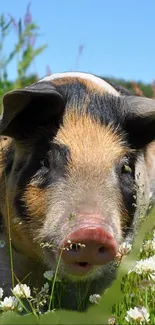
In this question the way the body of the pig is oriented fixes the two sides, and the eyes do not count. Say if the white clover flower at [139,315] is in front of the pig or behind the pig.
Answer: in front

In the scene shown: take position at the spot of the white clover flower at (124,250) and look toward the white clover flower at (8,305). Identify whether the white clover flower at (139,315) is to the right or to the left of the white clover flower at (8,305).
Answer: left

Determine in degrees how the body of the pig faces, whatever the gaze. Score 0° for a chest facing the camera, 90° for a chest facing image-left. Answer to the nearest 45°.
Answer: approximately 0°

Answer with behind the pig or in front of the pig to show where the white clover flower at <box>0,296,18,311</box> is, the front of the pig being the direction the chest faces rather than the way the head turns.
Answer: in front
